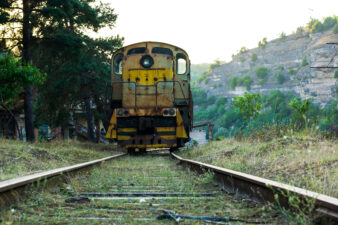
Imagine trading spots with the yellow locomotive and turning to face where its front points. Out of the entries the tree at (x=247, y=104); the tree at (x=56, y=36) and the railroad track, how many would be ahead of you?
1

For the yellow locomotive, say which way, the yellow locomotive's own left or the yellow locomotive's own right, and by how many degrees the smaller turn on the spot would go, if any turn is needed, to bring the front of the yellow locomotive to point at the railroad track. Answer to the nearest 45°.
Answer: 0° — it already faces it

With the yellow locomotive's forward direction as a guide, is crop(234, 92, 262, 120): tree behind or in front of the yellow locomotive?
behind

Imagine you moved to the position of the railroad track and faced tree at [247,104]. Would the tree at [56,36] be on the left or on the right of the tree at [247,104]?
left

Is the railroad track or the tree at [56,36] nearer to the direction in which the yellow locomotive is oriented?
the railroad track

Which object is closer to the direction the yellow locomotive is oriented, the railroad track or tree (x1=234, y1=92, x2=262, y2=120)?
the railroad track

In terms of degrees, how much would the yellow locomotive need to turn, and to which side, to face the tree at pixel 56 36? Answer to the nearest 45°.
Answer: approximately 135° to its right

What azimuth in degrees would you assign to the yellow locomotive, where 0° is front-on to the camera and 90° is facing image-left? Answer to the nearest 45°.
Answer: approximately 0°
